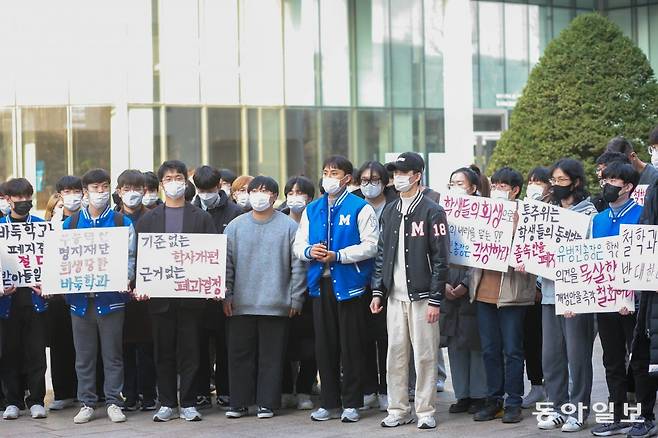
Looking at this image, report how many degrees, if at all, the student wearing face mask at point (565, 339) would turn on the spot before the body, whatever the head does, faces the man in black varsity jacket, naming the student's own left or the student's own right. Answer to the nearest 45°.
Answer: approximately 45° to the student's own right

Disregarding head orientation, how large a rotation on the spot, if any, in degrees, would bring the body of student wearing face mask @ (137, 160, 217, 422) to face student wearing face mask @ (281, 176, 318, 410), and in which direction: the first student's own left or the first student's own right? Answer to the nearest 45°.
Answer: approximately 90° to the first student's own left

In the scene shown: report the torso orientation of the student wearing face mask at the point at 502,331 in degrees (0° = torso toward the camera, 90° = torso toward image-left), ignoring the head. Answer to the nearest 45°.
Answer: approximately 45°

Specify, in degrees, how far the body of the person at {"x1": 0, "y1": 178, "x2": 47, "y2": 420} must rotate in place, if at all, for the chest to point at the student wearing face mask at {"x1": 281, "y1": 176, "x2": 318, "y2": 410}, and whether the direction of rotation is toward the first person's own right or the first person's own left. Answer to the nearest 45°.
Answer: approximately 90° to the first person's own left

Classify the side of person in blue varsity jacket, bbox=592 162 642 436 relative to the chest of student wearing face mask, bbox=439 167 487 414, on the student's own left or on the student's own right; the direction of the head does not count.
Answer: on the student's own left
